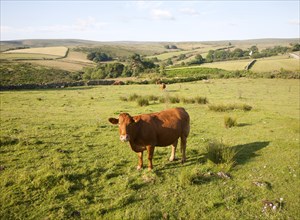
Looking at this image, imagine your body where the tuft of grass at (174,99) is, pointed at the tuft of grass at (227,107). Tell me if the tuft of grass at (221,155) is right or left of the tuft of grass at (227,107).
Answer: right

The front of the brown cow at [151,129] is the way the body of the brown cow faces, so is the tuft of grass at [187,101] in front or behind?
behind

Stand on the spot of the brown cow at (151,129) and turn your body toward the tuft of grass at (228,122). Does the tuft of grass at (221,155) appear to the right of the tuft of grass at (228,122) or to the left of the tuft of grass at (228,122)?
right

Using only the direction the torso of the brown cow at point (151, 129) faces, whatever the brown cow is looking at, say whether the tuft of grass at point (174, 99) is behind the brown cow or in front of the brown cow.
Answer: behind

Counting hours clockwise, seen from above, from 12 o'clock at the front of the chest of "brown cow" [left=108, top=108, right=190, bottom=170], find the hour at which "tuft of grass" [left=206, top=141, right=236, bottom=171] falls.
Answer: The tuft of grass is roughly at 7 o'clock from the brown cow.

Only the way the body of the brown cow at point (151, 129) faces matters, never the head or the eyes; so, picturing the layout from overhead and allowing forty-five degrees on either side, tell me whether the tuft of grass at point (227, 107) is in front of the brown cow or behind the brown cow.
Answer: behind

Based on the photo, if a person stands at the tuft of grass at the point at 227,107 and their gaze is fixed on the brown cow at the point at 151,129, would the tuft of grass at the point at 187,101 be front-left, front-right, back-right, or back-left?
back-right

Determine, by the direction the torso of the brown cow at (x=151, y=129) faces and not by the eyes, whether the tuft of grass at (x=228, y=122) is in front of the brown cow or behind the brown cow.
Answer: behind

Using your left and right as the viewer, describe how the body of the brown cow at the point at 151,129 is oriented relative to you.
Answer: facing the viewer and to the left of the viewer
